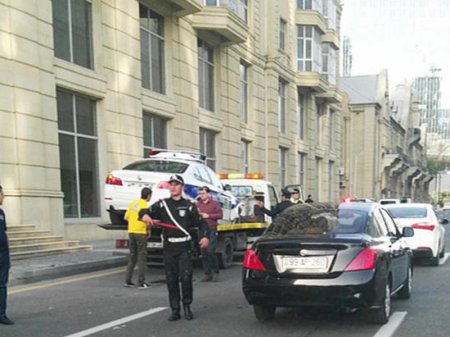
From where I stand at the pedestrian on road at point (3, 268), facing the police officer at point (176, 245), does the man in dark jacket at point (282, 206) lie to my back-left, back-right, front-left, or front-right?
front-left

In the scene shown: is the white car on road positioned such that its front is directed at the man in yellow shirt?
no

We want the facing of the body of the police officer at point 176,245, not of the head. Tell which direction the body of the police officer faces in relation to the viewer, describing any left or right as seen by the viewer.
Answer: facing the viewer

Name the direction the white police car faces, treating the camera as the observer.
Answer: facing away from the viewer and to the right of the viewer

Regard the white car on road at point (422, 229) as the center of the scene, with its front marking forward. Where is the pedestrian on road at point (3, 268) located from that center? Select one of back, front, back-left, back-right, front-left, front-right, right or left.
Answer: back

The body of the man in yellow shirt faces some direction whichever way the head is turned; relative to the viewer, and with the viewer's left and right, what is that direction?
facing away from the viewer and to the right of the viewer

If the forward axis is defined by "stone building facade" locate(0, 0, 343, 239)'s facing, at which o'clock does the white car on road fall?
The white car on road is roughly at 12 o'clock from the stone building facade.

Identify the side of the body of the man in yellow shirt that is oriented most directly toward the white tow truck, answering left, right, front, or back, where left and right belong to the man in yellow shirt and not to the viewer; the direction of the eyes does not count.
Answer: front

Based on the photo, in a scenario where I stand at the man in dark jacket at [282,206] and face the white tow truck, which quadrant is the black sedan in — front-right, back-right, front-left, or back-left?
back-left

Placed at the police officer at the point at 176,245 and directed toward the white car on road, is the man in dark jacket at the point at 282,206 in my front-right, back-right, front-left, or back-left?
front-left

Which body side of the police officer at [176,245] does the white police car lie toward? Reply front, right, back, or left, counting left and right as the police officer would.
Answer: back

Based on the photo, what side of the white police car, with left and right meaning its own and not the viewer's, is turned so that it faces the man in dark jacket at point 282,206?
front

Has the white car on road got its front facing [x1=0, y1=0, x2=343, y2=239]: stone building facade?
no

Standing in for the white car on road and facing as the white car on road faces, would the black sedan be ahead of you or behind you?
behind
